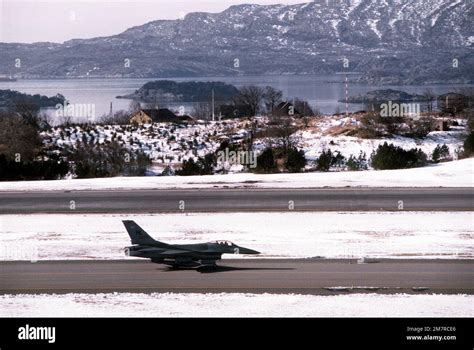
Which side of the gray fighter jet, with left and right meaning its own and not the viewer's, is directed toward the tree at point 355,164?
left

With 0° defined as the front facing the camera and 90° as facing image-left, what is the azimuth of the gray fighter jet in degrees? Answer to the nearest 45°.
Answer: approximately 270°

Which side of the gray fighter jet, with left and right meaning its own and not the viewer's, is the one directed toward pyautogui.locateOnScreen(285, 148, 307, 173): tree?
left

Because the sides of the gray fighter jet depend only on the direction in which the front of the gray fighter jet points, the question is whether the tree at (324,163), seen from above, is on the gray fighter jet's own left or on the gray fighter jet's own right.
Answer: on the gray fighter jet's own left

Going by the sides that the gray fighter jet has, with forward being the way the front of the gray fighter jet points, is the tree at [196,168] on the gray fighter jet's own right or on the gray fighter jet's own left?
on the gray fighter jet's own left
